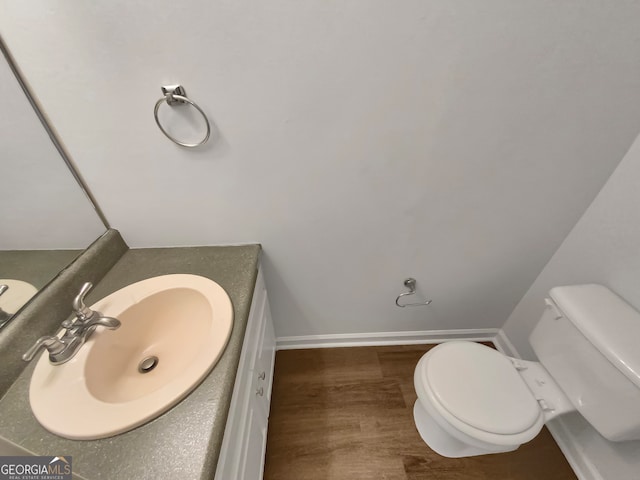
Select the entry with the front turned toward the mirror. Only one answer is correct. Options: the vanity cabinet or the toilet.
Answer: the toilet

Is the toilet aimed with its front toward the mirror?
yes

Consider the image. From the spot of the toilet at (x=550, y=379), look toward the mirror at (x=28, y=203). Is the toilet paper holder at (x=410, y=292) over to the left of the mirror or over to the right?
right

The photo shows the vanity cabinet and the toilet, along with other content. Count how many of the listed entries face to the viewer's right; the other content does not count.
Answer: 1

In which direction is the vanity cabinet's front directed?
to the viewer's right

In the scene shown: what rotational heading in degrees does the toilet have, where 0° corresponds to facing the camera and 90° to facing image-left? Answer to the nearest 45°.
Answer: approximately 45°

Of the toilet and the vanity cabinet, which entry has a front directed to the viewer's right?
the vanity cabinet

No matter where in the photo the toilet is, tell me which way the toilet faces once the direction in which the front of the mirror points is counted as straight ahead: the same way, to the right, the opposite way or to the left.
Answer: the opposite way

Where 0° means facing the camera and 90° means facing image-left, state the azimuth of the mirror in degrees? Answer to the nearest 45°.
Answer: approximately 315°
